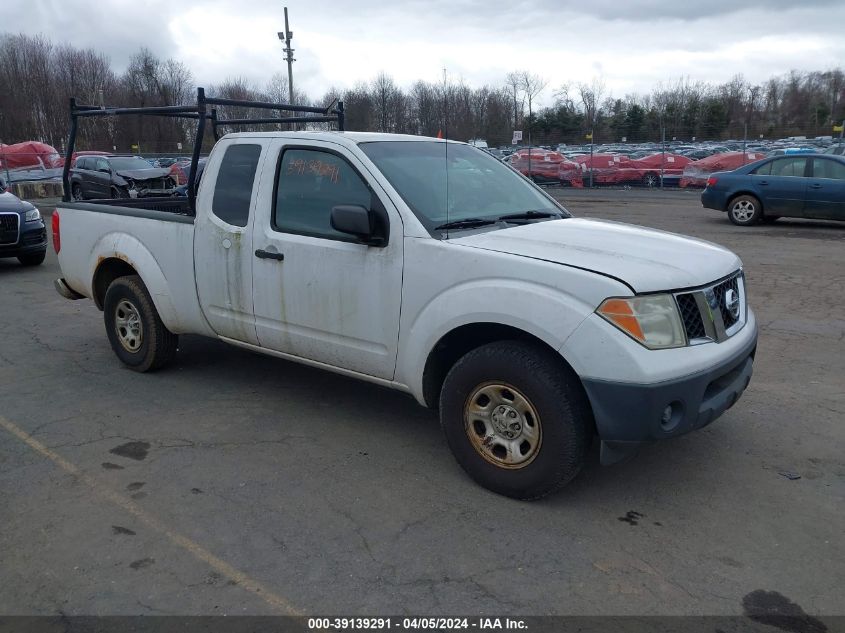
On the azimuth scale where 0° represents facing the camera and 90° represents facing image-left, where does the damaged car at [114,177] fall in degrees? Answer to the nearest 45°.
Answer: approximately 315°

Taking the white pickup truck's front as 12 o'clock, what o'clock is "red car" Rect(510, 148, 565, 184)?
The red car is roughly at 8 o'clock from the white pickup truck.

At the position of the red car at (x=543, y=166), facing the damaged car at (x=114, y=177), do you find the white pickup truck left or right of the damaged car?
left

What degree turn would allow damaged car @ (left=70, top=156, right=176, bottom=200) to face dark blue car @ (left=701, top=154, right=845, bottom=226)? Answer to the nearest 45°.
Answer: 0° — it already faces it

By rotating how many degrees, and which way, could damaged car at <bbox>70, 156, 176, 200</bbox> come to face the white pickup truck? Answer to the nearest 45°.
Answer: approximately 45° to its right

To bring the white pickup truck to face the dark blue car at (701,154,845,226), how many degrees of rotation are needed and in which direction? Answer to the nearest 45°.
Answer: approximately 90° to its left

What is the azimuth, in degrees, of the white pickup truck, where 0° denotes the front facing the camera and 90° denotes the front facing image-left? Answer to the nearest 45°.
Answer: approximately 315°

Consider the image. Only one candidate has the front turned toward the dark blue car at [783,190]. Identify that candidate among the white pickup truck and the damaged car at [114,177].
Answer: the damaged car
